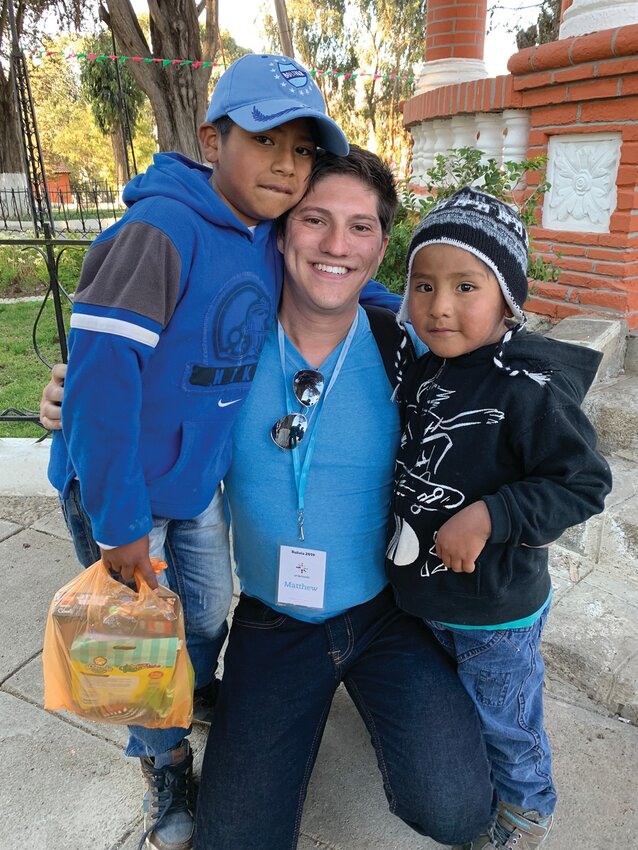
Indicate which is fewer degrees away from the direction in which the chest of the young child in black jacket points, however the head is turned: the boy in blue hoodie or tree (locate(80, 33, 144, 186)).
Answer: the boy in blue hoodie

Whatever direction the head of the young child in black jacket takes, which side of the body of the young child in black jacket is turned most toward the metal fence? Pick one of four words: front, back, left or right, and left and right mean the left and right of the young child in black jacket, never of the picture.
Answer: right

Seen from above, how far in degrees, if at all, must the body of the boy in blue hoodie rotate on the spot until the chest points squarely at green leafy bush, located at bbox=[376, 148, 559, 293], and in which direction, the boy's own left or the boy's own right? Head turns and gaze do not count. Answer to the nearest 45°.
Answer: approximately 90° to the boy's own left

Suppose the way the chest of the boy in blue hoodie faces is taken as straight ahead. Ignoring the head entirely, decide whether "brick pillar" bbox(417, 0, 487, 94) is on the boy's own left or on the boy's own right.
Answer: on the boy's own left

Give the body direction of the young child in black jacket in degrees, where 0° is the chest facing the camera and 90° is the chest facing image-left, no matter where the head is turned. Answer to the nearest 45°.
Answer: approximately 45°

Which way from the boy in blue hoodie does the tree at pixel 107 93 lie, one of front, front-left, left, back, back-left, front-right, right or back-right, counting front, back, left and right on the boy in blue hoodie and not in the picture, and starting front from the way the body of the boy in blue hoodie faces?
back-left

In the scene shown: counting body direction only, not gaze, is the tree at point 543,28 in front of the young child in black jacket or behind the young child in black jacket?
behind

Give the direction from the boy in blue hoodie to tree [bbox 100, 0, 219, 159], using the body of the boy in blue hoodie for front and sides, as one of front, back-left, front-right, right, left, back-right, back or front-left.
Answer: back-left

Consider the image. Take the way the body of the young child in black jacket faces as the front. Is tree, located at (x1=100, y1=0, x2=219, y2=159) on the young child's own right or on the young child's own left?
on the young child's own right
